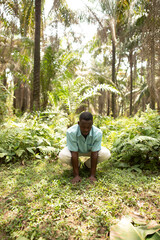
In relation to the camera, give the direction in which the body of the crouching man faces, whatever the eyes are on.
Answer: toward the camera
